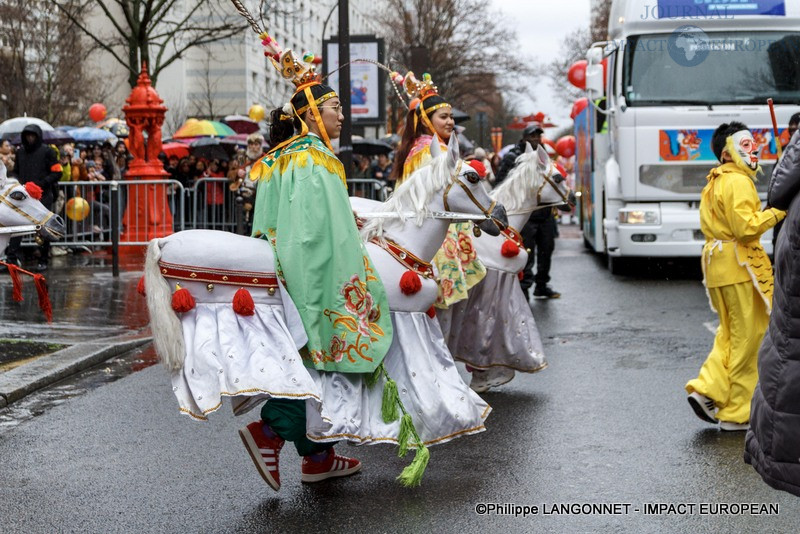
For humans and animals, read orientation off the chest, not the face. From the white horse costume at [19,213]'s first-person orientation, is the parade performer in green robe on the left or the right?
on its right

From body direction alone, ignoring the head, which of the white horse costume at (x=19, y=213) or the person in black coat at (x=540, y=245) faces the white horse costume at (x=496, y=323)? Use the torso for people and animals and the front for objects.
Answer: the white horse costume at (x=19, y=213)

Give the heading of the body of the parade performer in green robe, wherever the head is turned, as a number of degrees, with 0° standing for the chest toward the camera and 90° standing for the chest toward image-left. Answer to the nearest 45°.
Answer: approximately 270°

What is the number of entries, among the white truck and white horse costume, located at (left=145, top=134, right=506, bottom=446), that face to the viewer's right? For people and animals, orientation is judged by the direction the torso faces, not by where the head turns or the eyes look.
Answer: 1

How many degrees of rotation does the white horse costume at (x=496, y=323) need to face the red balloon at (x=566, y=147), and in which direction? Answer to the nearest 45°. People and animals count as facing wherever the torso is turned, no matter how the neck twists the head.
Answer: approximately 90° to its left

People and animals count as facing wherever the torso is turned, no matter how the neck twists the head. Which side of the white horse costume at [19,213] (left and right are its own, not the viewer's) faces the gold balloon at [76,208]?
left

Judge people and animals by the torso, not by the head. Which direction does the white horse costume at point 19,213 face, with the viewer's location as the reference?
facing to the right of the viewer

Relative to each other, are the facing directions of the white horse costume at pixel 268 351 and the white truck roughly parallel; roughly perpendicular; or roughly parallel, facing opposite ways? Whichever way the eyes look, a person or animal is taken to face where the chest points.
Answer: roughly perpendicular
